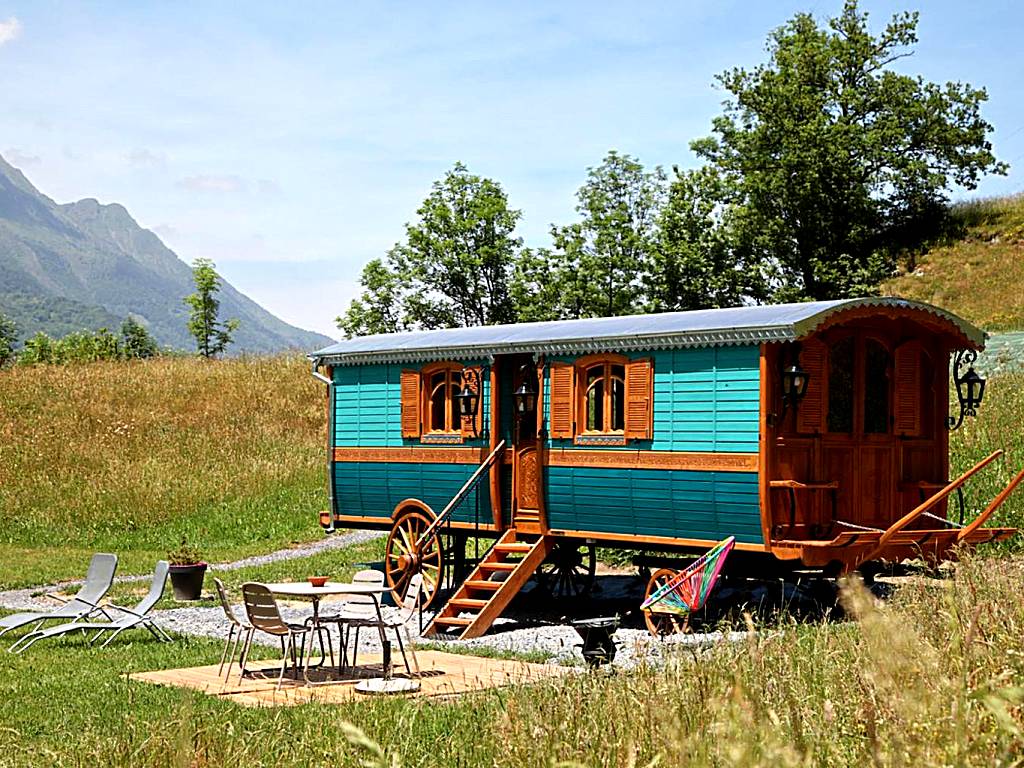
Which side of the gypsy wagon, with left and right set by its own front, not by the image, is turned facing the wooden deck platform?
right

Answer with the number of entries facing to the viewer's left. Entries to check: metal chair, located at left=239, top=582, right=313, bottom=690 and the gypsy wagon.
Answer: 0

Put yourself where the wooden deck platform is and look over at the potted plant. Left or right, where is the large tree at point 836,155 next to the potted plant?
right

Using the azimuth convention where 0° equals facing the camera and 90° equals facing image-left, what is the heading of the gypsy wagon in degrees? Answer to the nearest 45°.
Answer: approximately 315°

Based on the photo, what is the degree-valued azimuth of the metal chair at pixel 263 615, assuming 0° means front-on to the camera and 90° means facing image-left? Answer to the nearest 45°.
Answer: approximately 225°

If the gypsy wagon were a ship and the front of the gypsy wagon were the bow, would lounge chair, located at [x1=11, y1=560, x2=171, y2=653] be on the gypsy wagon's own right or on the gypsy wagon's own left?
on the gypsy wagon's own right

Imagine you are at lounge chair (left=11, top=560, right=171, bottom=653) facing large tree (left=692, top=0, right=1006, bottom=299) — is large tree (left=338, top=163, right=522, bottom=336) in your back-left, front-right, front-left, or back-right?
front-left

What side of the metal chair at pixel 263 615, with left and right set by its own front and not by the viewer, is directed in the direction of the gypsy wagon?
front

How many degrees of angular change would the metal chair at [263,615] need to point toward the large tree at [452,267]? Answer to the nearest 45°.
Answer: approximately 45° to its left

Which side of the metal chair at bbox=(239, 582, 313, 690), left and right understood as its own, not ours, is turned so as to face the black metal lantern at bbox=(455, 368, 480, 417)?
front
